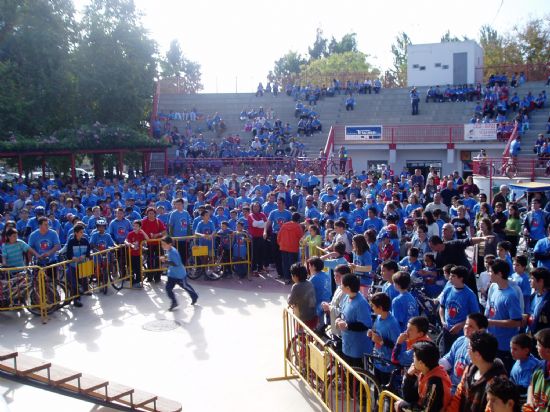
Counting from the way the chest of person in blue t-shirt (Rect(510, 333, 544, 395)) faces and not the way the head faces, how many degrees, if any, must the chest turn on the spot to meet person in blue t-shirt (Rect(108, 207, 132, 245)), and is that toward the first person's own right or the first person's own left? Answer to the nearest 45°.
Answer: approximately 90° to the first person's own right

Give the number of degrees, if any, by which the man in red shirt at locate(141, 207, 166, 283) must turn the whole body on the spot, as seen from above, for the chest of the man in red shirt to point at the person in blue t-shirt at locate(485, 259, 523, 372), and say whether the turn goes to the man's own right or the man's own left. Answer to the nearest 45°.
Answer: approximately 45° to the man's own left

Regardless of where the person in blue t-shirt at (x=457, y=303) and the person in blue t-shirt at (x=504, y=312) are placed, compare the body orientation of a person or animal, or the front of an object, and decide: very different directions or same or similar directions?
same or similar directions

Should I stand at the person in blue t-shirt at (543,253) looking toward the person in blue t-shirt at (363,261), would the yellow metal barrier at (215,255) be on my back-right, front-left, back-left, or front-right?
front-right

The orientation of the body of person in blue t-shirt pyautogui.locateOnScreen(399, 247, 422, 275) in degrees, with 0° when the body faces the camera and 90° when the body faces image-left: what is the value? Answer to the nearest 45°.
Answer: approximately 45°

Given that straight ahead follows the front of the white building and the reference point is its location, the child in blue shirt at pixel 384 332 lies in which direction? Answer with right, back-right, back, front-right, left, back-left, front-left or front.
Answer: front

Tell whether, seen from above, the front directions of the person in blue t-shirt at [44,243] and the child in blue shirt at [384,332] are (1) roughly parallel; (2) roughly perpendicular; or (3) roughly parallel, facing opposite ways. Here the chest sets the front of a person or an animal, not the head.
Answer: roughly perpendicular

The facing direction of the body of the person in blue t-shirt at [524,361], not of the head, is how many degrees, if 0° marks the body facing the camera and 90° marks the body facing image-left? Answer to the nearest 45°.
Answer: approximately 45°

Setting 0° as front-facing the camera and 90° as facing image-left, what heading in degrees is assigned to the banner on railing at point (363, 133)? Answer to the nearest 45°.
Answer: approximately 0°

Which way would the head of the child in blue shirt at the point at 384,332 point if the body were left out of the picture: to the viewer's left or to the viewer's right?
to the viewer's left

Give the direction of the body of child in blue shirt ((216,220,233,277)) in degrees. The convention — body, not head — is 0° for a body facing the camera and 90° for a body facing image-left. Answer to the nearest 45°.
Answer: approximately 0°

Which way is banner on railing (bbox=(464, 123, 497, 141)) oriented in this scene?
toward the camera

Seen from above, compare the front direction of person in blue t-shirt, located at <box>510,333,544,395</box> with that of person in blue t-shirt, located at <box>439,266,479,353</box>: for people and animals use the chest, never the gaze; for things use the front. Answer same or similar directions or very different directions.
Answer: same or similar directions

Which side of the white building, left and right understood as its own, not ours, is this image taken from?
front

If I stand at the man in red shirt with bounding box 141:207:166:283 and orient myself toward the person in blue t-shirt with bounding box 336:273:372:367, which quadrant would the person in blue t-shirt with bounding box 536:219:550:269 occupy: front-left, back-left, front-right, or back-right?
front-left

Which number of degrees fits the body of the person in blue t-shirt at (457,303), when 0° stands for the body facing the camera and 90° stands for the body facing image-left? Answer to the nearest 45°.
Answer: approximately 45°

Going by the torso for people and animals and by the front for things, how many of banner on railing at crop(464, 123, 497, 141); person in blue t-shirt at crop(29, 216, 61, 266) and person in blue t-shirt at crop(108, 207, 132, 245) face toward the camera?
3
